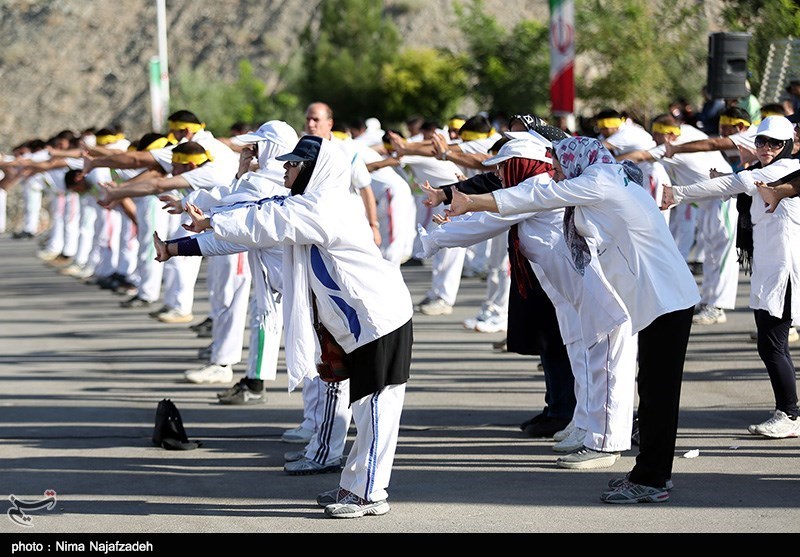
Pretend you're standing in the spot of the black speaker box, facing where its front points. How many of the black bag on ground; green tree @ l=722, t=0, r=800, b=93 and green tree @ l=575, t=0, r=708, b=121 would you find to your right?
2

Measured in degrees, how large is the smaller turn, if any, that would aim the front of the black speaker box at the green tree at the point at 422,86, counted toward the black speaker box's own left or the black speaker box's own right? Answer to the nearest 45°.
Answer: approximately 90° to the black speaker box's own right

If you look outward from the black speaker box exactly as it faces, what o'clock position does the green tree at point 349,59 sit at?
The green tree is roughly at 2 o'clock from the black speaker box.

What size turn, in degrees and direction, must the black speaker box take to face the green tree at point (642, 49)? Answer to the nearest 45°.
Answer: approximately 90° to its right

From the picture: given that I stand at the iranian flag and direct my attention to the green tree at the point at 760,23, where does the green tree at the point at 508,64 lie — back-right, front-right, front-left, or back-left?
back-left

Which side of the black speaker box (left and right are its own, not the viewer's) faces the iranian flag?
right
